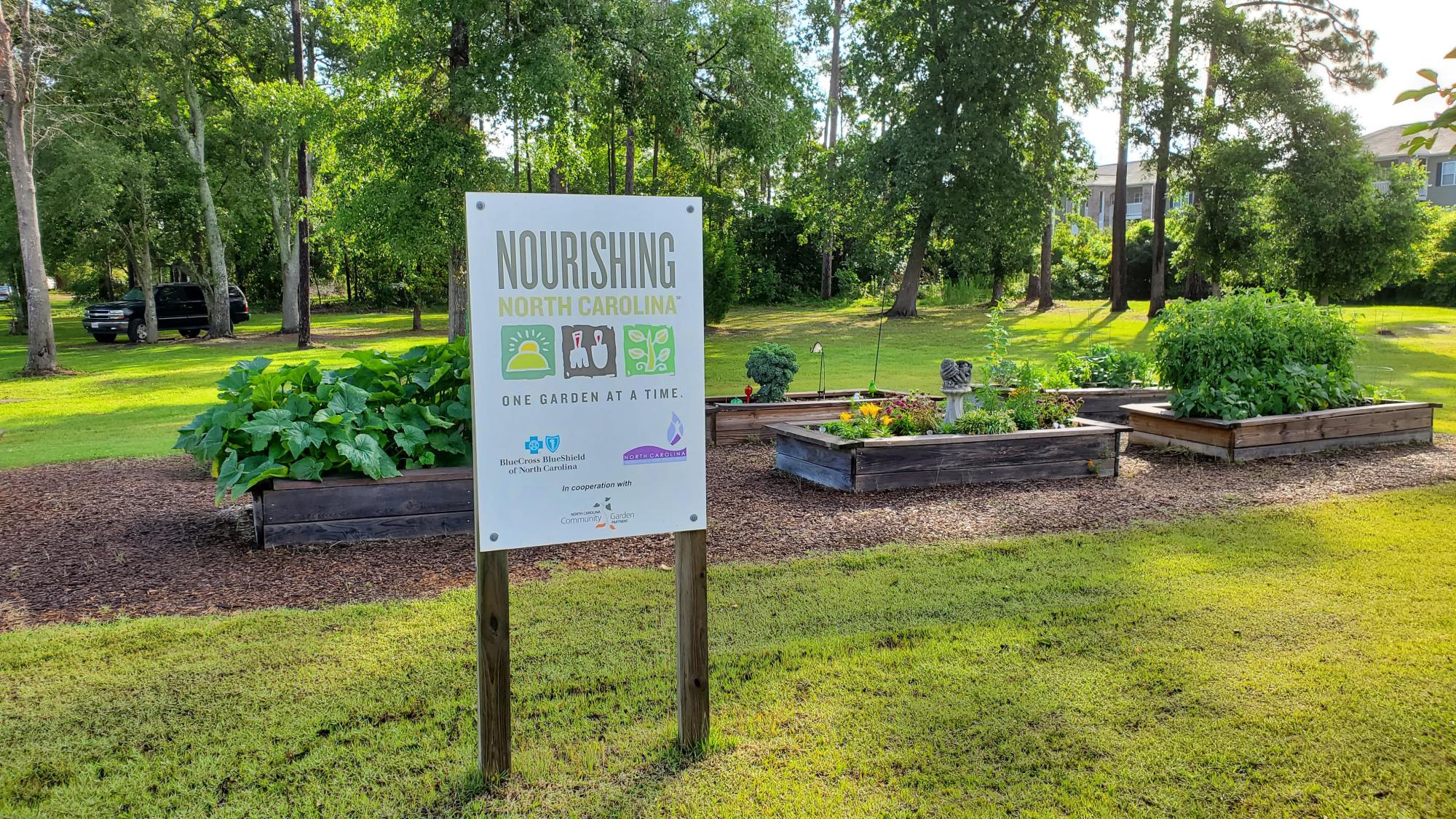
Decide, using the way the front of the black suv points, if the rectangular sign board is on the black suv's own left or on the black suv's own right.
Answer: on the black suv's own left

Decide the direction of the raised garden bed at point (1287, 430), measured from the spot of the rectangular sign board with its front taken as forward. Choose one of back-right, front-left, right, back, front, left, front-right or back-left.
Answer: back-left

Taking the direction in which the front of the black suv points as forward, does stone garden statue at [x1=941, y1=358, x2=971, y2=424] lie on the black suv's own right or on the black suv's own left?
on the black suv's own left

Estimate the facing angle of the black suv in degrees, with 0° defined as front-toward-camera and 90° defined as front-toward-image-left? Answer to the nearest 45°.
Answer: approximately 45°

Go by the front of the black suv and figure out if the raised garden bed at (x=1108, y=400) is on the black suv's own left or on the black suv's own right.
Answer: on the black suv's own left

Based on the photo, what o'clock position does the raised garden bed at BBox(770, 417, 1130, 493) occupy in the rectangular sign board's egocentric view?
The raised garden bed is roughly at 7 o'clock from the rectangular sign board.

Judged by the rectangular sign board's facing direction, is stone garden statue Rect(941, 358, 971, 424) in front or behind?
behind

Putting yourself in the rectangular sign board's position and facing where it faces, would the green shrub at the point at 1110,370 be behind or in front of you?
behind
